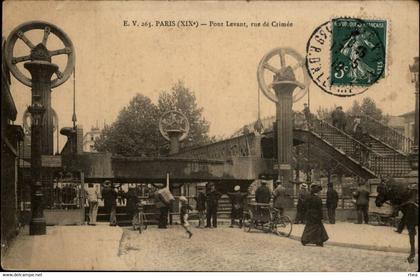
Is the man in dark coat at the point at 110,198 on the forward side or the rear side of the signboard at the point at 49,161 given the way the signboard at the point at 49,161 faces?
on the rear side

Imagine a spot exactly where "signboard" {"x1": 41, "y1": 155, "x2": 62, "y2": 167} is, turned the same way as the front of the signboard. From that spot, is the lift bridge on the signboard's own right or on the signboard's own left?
on the signboard's own left

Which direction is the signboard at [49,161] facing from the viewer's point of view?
toward the camera
